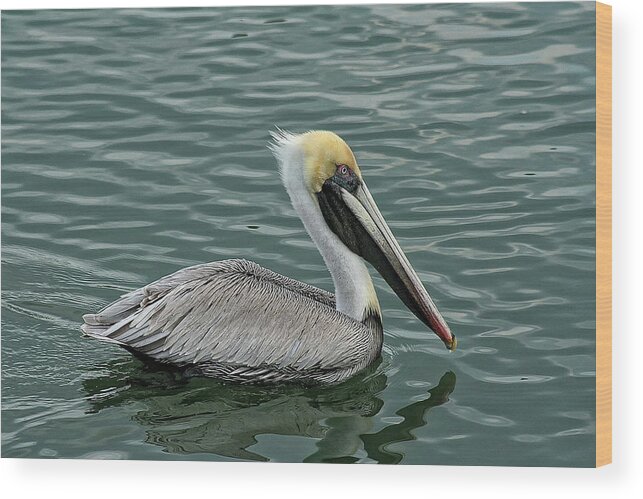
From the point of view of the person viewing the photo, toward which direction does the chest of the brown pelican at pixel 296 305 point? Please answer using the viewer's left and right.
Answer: facing to the right of the viewer
